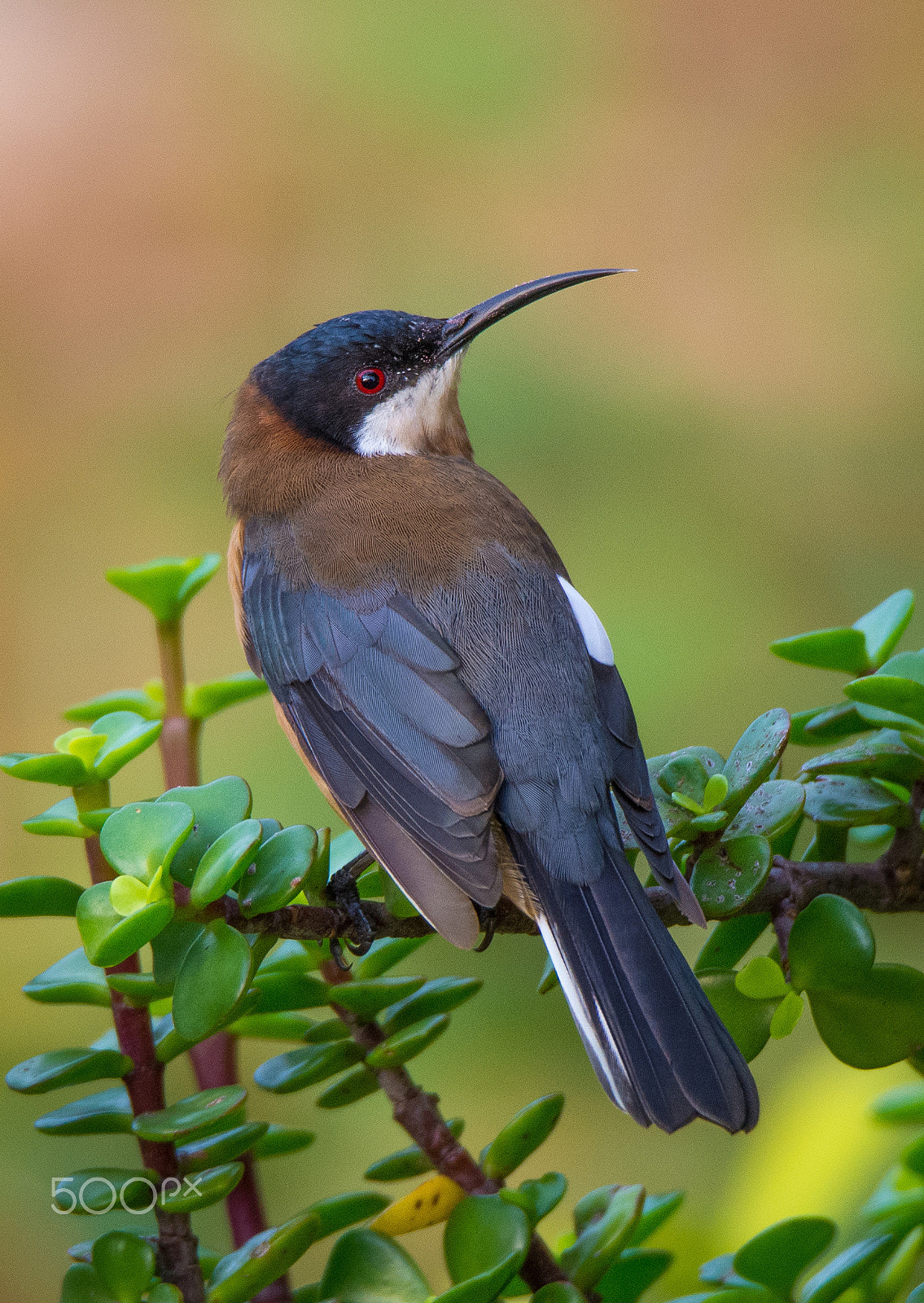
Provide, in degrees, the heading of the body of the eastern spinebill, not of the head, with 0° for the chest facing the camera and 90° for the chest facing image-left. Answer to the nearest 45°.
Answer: approximately 135°
